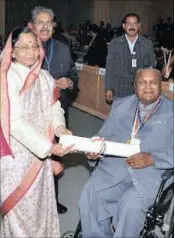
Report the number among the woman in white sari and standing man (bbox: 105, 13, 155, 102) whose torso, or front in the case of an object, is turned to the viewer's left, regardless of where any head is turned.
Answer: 0

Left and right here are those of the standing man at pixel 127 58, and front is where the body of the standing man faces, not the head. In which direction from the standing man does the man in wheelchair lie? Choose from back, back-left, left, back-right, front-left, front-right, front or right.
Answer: front

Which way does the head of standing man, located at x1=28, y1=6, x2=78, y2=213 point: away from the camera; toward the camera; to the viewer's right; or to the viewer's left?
toward the camera

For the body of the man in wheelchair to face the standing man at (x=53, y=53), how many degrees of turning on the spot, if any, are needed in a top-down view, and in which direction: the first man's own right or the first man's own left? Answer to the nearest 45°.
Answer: approximately 90° to the first man's own right

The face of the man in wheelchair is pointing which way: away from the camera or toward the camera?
toward the camera

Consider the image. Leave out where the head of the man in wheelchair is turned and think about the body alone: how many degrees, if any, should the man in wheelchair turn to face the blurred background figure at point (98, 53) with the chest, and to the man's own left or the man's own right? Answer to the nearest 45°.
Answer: approximately 135° to the man's own right

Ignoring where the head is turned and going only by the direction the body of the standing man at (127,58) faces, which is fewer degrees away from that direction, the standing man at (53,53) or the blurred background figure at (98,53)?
the standing man

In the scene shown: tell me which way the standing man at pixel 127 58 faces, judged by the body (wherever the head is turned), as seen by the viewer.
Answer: toward the camera

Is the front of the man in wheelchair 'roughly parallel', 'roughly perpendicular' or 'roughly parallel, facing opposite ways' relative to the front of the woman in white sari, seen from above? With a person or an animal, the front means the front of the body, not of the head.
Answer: roughly perpendicular
